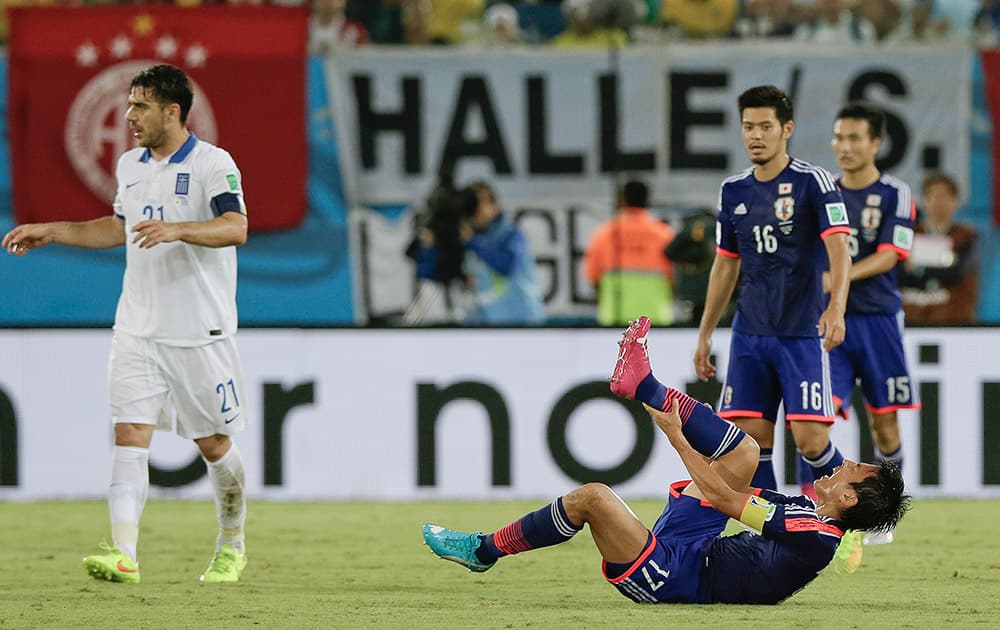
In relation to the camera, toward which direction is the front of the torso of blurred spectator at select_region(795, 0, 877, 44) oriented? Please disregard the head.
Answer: toward the camera

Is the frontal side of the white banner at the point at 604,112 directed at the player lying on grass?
yes

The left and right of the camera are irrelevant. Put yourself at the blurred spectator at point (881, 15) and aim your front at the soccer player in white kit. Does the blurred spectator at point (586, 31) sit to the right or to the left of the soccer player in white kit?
right

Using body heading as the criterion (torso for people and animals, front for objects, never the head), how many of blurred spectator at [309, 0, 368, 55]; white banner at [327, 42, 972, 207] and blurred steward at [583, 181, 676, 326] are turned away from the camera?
1

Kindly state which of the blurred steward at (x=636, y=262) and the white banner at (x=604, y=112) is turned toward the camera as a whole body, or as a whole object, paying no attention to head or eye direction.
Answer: the white banner

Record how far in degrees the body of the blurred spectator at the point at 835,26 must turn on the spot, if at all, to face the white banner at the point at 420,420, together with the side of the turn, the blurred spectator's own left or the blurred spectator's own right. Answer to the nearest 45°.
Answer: approximately 45° to the blurred spectator's own right

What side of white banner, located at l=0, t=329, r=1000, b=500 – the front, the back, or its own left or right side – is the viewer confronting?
front

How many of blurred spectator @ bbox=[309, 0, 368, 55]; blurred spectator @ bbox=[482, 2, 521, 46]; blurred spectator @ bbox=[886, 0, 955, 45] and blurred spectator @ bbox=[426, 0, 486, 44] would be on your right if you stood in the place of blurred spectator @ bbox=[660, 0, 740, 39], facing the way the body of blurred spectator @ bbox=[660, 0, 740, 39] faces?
3

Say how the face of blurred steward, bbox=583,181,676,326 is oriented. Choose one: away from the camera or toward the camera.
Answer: away from the camera

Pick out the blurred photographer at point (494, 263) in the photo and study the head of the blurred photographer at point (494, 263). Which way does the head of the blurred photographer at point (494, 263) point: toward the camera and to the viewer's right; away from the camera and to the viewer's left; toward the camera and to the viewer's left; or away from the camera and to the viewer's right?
toward the camera and to the viewer's left

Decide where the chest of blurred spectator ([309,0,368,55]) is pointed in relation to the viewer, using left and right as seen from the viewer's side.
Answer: facing the viewer

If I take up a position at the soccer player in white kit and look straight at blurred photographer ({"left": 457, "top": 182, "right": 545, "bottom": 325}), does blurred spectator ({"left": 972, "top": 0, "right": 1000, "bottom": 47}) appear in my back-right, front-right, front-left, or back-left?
front-right

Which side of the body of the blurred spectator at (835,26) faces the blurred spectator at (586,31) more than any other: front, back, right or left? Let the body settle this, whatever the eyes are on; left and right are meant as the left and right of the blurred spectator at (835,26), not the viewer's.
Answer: right

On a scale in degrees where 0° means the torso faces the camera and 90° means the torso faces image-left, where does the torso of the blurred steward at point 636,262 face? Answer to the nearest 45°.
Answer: approximately 180°

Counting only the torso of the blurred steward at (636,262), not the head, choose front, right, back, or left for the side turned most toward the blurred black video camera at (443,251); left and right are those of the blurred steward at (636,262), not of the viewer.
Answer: left
